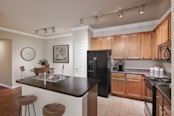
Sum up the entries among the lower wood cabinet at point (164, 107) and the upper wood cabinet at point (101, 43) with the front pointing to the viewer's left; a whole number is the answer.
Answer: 1

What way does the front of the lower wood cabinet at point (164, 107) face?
to the viewer's left

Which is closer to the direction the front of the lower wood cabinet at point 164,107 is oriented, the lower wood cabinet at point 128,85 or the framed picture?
the framed picture

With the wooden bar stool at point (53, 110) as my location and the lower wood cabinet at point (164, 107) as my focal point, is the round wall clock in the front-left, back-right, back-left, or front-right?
back-left

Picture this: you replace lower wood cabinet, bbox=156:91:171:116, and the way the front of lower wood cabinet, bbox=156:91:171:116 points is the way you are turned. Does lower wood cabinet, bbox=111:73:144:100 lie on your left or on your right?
on your right

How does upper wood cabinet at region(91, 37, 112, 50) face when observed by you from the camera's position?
facing the viewer

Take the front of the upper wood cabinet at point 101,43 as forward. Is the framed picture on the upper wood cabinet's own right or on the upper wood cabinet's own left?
on the upper wood cabinet's own right

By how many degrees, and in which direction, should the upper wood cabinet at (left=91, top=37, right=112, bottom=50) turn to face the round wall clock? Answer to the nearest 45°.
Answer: approximately 90° to its right

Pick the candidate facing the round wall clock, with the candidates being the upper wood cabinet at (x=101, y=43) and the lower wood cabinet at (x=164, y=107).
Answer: the lower wood cabinet
